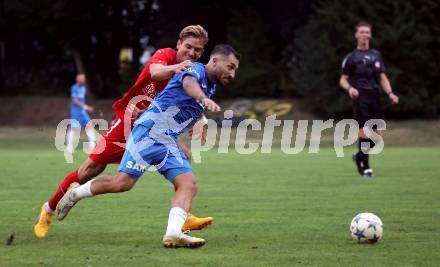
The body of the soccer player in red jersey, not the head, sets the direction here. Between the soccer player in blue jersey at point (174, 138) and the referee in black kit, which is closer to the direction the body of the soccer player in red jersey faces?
the soccer player in blue jersey

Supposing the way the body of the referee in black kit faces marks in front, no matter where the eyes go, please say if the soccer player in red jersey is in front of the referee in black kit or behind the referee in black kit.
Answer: in front

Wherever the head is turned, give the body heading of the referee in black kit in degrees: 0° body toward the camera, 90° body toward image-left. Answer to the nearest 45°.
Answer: approximately 0°

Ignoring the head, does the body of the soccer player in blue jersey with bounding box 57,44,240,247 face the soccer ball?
yes

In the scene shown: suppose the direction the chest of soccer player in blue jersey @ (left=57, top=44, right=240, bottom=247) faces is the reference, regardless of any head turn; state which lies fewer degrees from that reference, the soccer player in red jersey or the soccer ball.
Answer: the soccer ball

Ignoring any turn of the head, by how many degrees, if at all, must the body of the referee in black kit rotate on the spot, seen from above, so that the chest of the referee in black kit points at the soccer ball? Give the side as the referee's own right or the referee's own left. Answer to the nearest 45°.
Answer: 0° — they already face it

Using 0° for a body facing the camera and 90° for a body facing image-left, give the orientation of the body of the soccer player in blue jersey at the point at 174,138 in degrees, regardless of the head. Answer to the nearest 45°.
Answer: approximately 270°

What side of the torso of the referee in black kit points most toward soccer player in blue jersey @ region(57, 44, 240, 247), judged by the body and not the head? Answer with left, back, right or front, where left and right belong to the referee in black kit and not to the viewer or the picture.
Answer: front

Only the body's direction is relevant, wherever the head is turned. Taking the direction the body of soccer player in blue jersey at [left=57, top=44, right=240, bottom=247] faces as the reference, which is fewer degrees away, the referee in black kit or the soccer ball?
the soccer ball

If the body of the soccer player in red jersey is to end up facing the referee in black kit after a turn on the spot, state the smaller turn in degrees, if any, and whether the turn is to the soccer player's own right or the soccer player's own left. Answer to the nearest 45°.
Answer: approximately 90° to the soccer player's own left

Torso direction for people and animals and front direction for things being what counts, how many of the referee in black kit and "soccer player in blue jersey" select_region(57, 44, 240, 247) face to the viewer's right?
1
